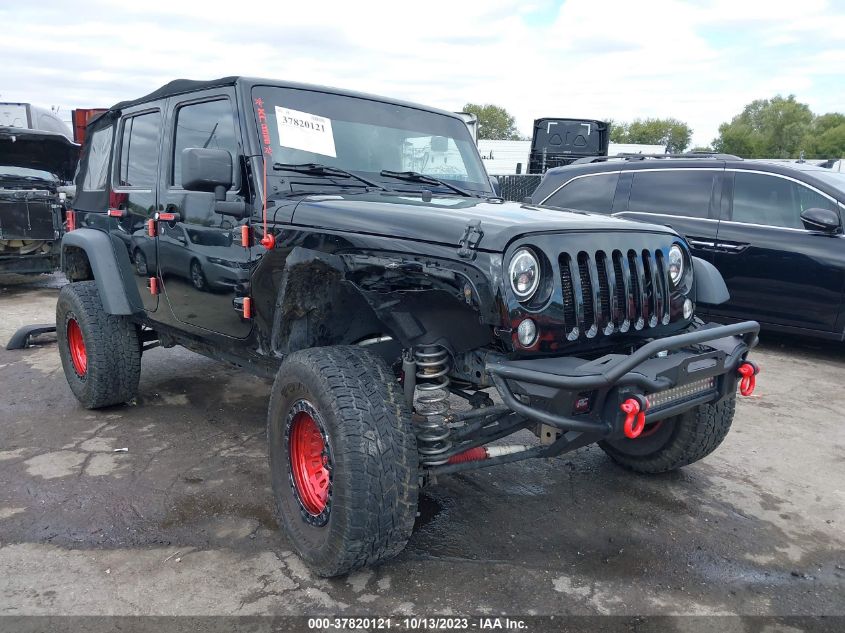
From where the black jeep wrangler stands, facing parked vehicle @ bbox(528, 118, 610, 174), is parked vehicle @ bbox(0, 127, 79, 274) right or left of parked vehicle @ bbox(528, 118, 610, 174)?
left

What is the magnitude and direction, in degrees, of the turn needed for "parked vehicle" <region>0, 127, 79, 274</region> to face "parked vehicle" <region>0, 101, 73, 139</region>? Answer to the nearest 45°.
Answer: approximately 180°

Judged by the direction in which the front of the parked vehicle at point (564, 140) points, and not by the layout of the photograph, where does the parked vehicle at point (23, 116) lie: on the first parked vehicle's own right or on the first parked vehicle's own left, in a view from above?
on the first parked vehicle's own left

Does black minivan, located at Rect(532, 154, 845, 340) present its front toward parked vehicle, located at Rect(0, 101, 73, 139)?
no

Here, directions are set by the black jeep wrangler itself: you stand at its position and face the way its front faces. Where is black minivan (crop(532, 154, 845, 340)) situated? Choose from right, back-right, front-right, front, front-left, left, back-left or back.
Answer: left

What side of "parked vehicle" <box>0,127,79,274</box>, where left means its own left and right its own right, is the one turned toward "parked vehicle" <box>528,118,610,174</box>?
left

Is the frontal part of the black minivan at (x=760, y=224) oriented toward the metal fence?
no

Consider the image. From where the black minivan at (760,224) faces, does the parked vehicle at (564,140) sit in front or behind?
behind

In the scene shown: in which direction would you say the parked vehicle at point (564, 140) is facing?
away from the camera

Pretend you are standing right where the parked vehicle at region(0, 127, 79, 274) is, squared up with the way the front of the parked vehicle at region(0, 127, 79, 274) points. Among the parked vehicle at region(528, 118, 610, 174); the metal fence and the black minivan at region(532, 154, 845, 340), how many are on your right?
0

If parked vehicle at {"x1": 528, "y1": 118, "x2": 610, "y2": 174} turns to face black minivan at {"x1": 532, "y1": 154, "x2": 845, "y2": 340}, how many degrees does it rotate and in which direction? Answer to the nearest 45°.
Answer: approximately 180°

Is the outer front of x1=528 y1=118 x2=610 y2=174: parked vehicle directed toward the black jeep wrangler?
no

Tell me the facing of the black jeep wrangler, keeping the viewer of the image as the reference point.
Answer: facing the viewer and to the right of the viewer

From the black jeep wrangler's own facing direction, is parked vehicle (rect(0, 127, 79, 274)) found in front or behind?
behind

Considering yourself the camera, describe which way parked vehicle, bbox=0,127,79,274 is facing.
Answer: facing the viewer
